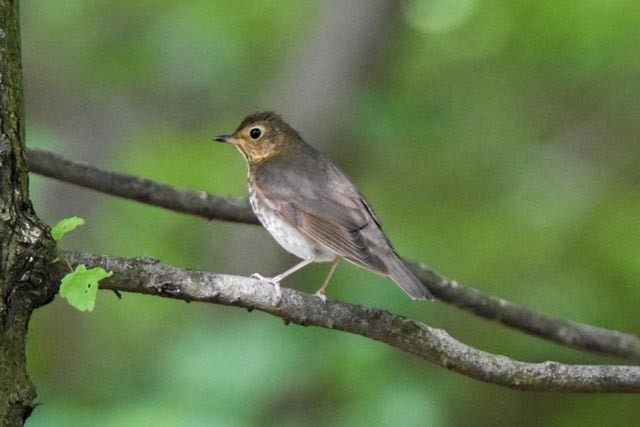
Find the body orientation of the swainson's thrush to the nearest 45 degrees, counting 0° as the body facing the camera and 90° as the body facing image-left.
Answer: approximately 90°

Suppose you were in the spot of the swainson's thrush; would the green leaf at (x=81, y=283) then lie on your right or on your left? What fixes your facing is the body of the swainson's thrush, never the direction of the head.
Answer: on your left
